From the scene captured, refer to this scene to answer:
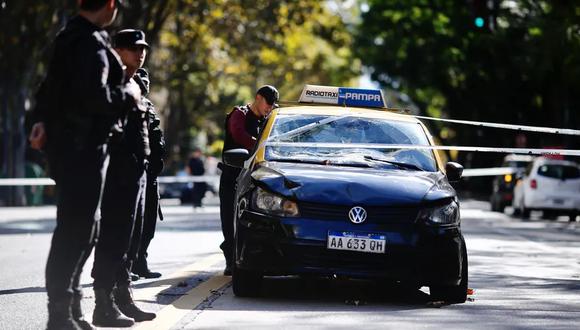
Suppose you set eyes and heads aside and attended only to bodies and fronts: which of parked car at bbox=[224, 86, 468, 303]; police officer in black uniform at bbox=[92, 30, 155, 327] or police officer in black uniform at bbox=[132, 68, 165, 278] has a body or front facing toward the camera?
the parked car

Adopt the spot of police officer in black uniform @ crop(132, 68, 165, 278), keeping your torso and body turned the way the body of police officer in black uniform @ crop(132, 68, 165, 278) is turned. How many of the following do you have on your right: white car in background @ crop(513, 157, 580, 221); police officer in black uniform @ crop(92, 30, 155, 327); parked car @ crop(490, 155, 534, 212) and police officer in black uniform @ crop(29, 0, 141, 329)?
2

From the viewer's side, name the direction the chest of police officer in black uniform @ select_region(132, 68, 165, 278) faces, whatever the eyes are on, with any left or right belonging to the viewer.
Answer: facing to the right of the viewer

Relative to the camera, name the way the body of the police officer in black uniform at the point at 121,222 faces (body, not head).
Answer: to the viewer's right

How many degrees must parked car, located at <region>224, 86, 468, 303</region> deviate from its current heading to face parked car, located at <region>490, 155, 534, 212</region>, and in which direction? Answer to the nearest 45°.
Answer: approximately 180°

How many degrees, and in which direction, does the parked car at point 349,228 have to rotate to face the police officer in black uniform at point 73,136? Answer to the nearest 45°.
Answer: approximately 45° to its right

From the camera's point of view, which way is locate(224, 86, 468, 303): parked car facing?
toward the camera

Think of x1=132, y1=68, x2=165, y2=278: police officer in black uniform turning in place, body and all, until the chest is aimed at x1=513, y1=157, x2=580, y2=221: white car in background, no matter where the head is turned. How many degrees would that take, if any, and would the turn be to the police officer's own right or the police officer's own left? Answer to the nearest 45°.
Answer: approximately 45° to the police officer's own left

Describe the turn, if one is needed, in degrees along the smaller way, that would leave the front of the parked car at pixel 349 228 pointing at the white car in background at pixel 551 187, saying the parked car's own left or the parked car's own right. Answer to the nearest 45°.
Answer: approximately 180°

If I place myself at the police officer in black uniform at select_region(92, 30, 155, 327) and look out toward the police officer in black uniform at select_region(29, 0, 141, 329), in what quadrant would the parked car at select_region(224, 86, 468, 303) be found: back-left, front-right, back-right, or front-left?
back-left

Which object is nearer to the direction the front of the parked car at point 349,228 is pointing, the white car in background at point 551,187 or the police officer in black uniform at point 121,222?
the police officer in black uniform

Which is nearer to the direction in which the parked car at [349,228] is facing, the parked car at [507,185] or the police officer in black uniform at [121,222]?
the police officer in black uniform

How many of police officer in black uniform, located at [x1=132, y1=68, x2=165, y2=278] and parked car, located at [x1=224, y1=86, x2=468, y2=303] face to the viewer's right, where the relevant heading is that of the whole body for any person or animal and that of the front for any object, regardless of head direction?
1
